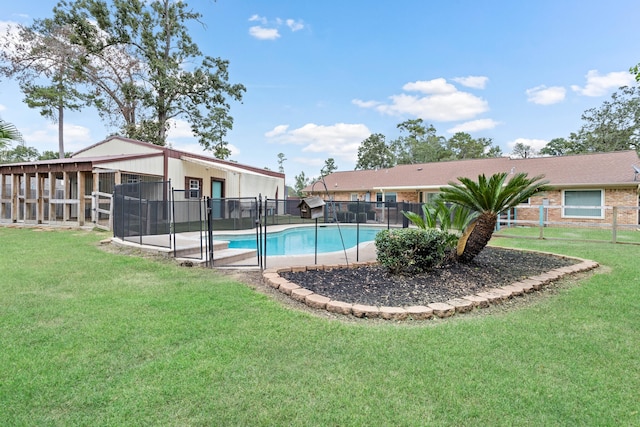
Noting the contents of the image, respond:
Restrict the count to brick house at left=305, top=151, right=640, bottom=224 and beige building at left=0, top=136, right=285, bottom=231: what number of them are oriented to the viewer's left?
0

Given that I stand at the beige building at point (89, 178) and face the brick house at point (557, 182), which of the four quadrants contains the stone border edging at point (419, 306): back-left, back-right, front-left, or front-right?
front-right

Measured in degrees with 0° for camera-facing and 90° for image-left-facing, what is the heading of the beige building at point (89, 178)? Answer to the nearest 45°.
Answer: approximately 315°
